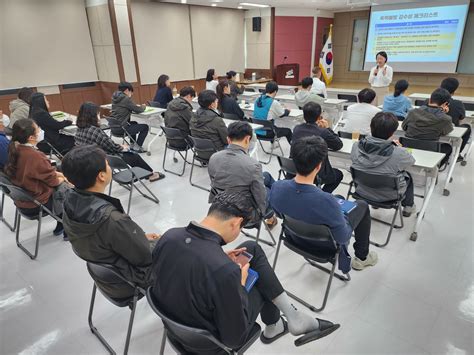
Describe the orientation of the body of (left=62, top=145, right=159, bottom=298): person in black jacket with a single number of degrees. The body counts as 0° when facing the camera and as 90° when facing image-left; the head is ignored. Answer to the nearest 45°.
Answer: approximately 225°

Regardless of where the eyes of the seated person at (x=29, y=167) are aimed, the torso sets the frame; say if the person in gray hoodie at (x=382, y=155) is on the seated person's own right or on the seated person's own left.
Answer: on the seated person's own right

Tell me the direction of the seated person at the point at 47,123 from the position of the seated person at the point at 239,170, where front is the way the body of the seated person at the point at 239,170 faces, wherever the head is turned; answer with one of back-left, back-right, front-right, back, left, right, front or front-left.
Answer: left

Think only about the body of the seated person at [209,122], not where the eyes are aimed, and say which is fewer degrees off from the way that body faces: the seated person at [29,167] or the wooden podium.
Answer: the wooden podium

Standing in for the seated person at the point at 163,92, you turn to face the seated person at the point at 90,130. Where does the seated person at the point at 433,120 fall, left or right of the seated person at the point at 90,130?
left

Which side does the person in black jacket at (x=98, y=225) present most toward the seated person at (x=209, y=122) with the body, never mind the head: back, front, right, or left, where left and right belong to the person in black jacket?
front

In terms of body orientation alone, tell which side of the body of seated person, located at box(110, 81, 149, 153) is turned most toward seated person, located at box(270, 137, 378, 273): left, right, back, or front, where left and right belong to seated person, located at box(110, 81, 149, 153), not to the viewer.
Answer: right

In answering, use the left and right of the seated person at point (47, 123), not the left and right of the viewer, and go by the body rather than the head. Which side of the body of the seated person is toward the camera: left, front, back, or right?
right

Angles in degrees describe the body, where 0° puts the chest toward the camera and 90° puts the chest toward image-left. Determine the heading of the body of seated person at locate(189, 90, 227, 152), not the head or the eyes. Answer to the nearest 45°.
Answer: approximately 225°

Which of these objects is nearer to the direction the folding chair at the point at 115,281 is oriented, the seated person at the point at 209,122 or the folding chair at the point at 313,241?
the seated person

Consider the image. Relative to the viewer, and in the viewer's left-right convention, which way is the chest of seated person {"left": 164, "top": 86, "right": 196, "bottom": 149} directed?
facing away from the viewer and to the right of the viewer

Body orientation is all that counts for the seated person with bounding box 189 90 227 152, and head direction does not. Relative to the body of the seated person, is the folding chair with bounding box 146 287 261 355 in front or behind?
behind

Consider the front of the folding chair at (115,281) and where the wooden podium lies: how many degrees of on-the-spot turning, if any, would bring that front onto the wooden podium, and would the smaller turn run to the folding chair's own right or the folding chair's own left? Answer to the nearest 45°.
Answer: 0° — it already faces it

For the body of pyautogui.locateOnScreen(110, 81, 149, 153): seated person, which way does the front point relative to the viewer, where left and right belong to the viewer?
facing to the right of the viewer

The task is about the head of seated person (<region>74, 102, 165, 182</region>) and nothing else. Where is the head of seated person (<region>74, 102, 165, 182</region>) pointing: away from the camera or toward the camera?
away from the camera

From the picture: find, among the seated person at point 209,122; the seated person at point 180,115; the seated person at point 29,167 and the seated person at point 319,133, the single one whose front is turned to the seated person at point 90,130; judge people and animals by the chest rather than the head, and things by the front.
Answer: the seated person at point 29,167
